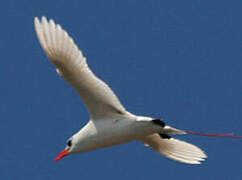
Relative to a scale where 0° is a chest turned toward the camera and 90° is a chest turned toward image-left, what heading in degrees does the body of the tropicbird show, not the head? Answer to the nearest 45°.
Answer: approximately 90°
